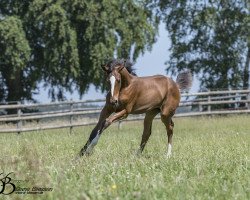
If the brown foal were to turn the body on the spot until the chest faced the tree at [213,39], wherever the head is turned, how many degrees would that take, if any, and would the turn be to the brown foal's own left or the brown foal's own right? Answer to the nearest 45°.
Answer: approximately 135° to the brown foal's own right

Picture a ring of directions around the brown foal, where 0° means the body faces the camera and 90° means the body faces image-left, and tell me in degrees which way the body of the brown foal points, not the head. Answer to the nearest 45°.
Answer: approximately 45°

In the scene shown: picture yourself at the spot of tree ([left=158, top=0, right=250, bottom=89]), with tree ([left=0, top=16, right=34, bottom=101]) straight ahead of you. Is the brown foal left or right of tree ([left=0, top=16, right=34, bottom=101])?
left

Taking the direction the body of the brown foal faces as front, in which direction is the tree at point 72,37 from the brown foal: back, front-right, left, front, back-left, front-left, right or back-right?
back-right
